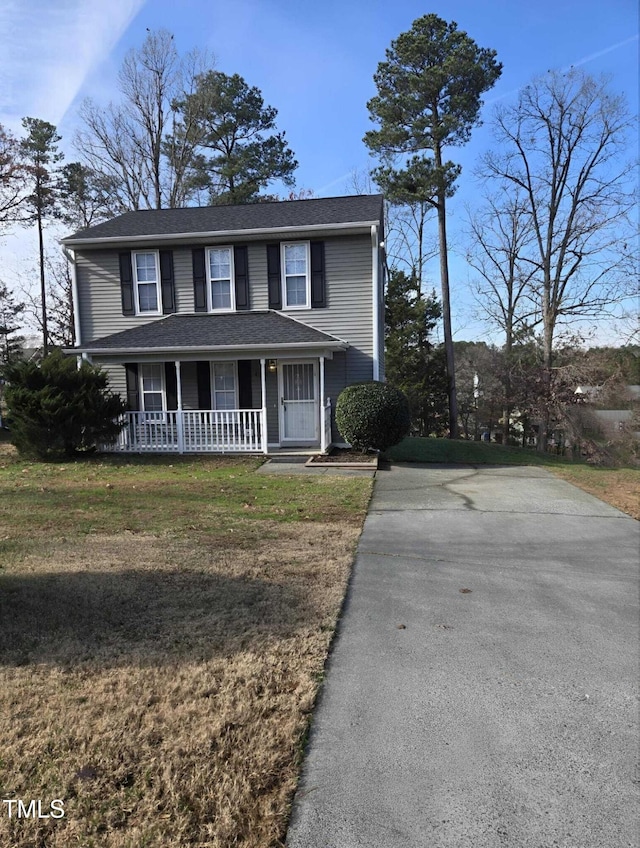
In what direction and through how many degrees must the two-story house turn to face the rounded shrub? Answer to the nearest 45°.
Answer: approximately 45° to its left

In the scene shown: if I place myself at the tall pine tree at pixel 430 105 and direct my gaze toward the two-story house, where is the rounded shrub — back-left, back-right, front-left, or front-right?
front-left

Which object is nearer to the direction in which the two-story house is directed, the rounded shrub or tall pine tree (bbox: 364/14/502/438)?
the rounded shrub

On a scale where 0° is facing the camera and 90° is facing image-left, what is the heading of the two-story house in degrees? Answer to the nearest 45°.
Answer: approximately 0°

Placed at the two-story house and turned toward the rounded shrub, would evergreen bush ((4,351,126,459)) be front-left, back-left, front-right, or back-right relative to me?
back-right

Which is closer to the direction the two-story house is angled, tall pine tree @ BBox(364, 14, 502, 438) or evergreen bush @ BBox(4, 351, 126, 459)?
the evergreen bush

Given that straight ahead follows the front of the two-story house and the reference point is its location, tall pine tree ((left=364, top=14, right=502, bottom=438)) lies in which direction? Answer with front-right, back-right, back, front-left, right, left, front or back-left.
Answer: back-left
